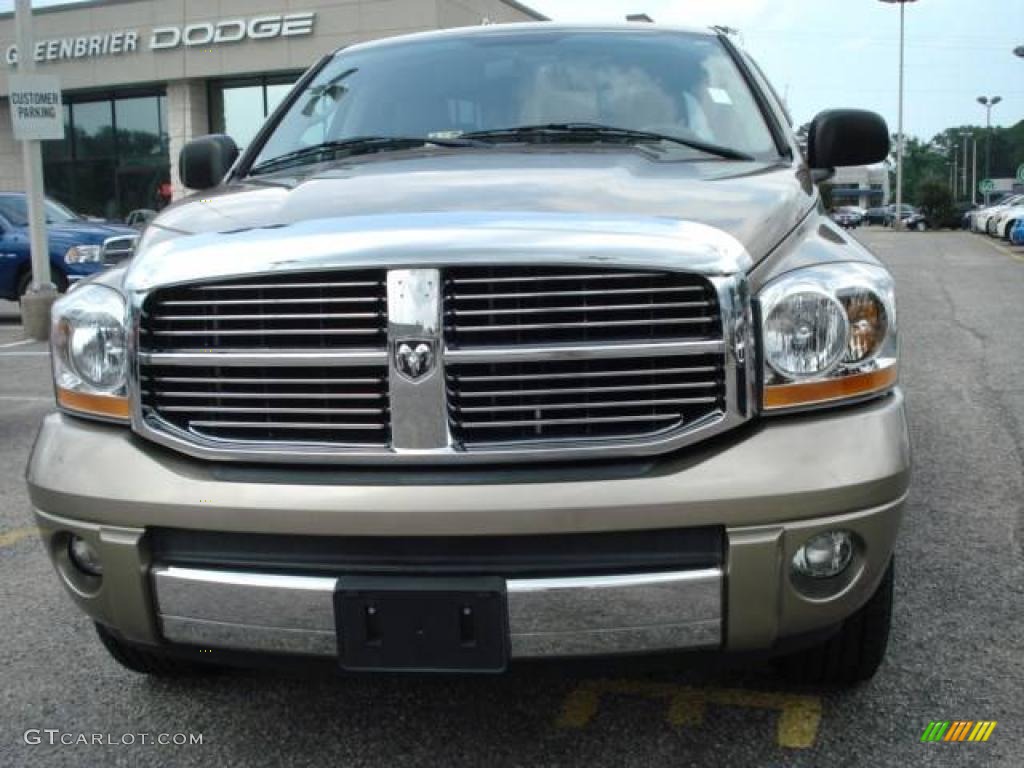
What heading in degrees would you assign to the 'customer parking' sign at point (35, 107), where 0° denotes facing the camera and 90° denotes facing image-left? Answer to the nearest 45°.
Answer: approximately 0°

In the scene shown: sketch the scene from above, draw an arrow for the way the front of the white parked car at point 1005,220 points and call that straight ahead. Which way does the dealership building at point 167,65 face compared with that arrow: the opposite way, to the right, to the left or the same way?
to the left

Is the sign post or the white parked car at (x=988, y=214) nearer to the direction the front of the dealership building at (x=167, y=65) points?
the sign post

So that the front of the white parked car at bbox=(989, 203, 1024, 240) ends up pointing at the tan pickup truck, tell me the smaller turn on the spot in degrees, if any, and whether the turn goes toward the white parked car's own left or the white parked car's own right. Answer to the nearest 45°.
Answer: approximately 45° to the white parked car's own left

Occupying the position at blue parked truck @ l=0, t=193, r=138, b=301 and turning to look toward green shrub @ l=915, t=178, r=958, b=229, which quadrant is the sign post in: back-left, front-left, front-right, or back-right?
back-right

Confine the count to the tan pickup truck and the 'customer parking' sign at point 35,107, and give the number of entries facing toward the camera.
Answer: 2

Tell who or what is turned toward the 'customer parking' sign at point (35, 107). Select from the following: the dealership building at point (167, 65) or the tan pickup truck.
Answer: the dealership building

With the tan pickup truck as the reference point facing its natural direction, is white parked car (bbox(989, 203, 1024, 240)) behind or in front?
behind

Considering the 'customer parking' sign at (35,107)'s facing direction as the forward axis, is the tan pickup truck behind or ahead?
ahead

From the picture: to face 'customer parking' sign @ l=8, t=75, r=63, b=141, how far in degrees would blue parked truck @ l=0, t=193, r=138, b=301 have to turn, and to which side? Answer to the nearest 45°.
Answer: approximately 45° to its right

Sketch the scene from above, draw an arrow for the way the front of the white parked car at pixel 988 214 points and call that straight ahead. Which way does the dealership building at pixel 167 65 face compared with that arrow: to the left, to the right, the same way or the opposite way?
to the left

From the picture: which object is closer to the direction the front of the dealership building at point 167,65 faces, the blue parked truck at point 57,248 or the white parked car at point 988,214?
the blue parked truck
